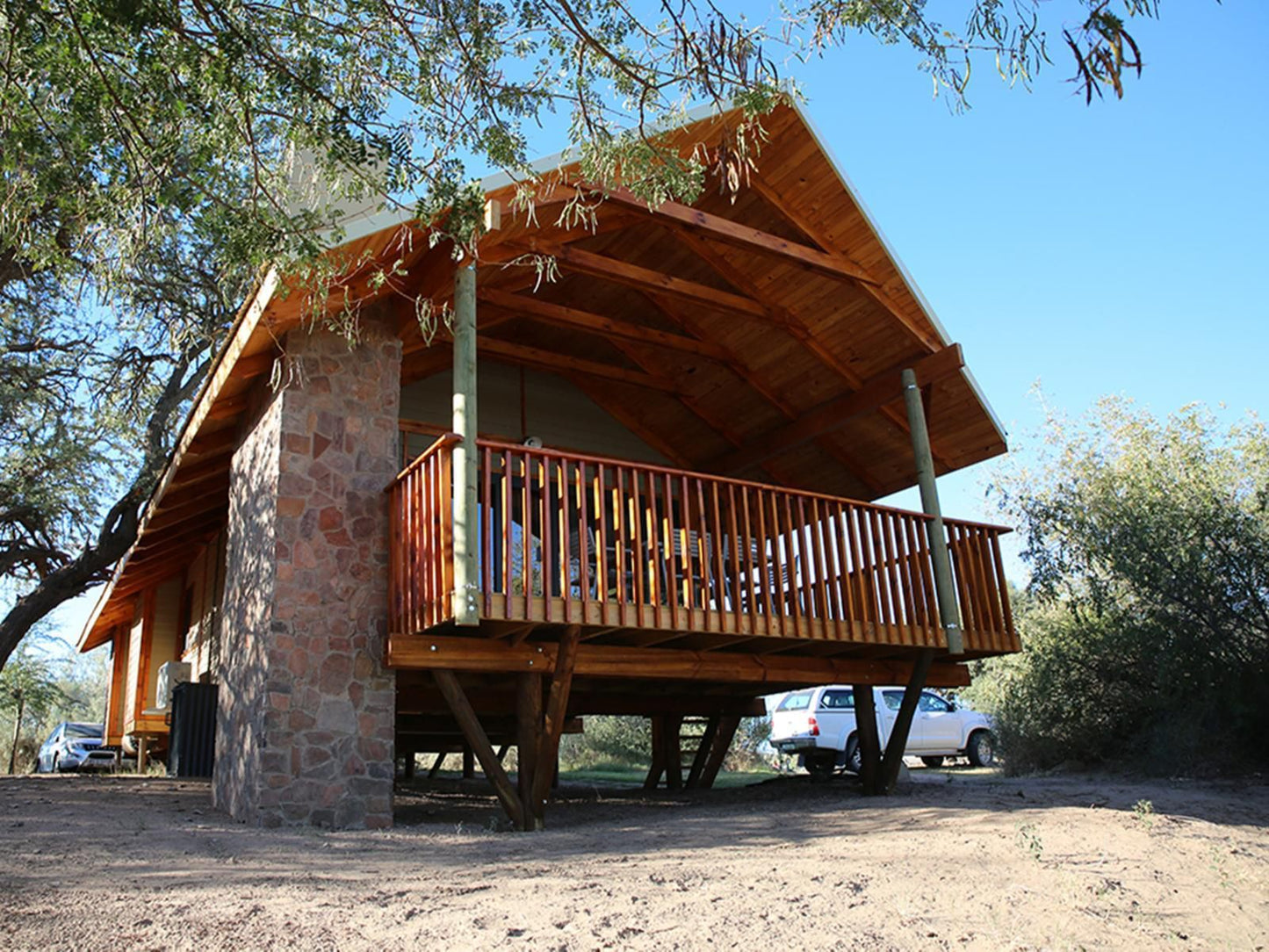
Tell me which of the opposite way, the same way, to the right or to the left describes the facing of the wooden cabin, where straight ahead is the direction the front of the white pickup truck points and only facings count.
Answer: to the right

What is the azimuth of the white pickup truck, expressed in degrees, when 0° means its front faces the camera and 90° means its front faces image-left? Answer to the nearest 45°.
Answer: approximately 225°

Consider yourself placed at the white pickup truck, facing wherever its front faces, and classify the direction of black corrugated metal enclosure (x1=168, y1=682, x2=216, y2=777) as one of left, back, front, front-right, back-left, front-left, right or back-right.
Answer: back

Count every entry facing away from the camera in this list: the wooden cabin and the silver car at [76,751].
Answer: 0

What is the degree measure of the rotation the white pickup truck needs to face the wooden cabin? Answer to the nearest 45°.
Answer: approximately 135° to its right

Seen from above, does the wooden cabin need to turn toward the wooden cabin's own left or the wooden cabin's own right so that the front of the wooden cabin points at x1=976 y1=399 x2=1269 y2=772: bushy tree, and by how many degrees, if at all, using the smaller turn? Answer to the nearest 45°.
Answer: approximately 90° to the wooden cabin's own left

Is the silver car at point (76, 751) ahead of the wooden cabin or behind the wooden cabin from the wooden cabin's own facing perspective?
behind

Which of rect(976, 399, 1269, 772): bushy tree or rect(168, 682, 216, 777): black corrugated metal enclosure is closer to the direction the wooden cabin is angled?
the bushy tree
